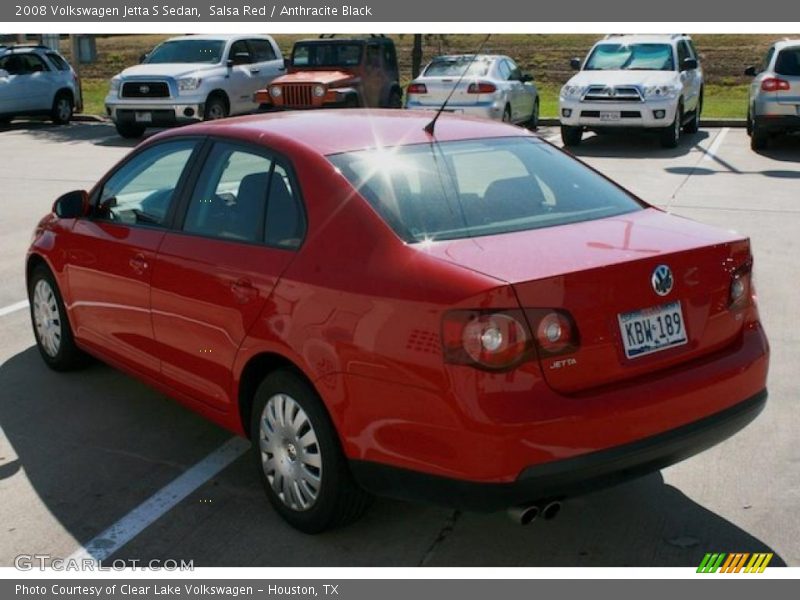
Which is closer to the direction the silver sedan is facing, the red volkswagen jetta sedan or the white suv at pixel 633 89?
the white suv

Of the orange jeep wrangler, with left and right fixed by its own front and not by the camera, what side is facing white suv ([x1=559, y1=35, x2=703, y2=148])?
left

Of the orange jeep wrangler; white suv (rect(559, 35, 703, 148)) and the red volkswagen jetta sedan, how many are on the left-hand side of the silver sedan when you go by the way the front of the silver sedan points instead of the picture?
1

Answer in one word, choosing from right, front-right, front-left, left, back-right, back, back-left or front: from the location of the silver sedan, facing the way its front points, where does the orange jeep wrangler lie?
left

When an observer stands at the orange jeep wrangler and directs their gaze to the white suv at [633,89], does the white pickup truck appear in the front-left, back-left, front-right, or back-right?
back-right

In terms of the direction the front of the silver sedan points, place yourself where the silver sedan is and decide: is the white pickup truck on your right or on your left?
on your left

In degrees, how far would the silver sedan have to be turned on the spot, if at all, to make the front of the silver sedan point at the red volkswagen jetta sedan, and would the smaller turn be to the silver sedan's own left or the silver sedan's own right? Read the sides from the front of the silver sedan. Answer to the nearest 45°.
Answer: approximately 135° to the silver sedan's own right

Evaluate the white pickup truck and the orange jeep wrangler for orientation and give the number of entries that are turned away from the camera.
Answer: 0

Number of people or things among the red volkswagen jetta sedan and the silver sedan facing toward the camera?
0

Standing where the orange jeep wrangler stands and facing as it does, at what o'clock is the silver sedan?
The silver sedan is roughly at 9 o'clock from the orange jeep wrangler.

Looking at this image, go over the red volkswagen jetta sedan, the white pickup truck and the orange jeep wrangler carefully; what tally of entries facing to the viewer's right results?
0

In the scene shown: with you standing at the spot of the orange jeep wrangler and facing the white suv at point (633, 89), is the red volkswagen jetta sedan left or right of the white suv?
right

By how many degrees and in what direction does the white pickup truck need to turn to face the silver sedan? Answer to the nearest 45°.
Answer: approximately 90° to its left

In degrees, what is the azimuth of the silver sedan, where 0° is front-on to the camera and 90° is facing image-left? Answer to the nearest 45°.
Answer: approximately 225°

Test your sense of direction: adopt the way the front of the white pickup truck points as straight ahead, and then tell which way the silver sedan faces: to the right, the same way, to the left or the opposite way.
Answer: the opposite way

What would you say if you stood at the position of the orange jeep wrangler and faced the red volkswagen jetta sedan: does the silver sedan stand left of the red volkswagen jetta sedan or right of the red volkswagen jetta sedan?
left

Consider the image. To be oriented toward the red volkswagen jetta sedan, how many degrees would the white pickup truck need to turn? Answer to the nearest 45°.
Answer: approximately 45° to its left

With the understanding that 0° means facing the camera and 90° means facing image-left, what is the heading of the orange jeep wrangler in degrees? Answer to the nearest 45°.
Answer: approximately 45°

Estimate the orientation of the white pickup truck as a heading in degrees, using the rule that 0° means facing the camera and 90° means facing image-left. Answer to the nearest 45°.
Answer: approximately 45°

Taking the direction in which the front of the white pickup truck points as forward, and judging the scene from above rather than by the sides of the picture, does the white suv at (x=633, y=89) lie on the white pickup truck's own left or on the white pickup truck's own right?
on the white pickup truck's own left

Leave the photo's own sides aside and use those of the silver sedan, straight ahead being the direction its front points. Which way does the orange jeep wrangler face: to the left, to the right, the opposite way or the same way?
the opposite way
